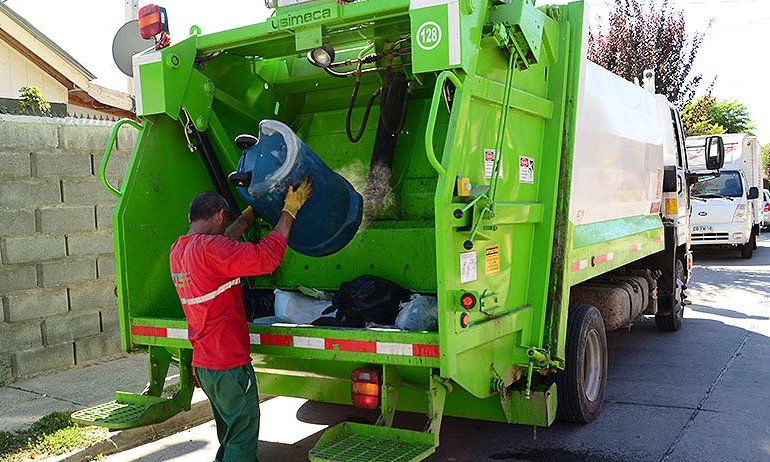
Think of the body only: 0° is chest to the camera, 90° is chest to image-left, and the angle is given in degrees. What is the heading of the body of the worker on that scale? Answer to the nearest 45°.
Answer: approximately 225°

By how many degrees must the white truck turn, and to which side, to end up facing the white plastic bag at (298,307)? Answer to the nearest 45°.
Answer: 0° — it already faces it

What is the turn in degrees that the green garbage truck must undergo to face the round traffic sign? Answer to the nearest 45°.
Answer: approximately 135° to its left

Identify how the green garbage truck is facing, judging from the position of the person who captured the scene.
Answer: facing away from the viewer and to the right of the viewer

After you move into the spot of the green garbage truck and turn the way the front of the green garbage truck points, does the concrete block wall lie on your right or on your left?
on your left

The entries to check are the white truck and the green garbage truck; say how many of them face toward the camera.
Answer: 1
